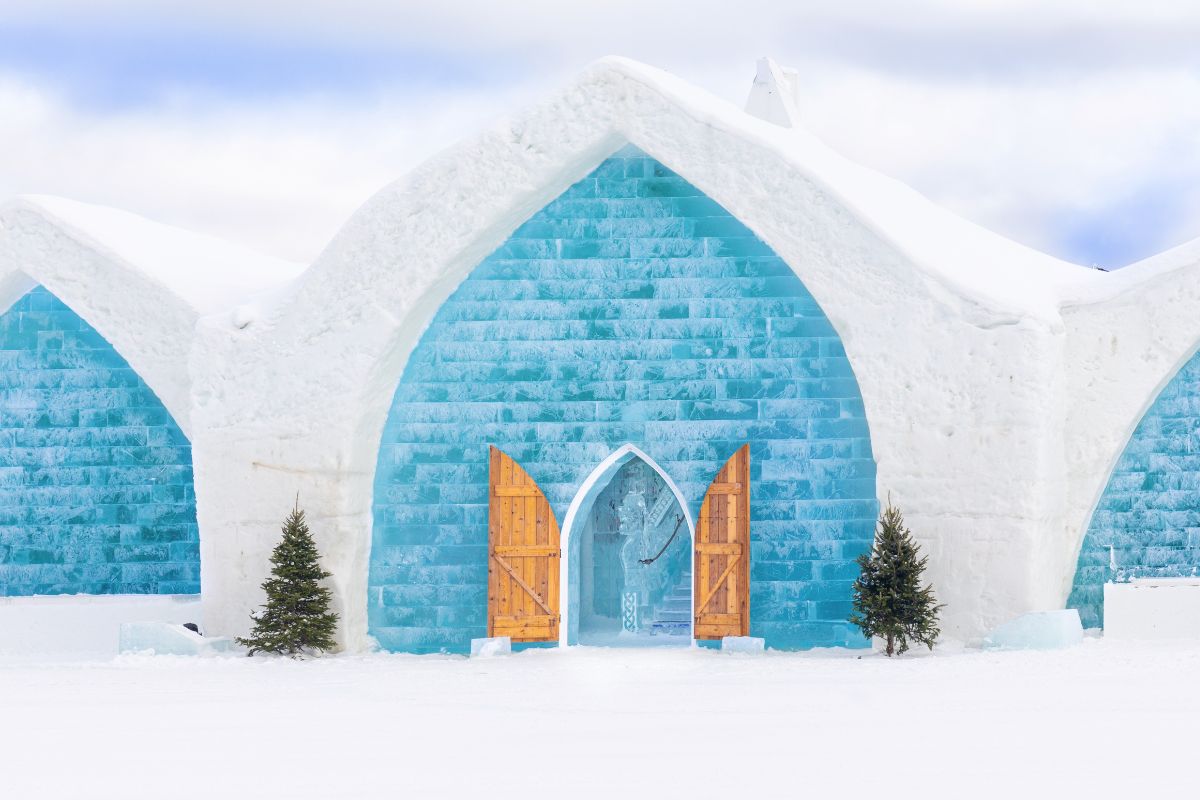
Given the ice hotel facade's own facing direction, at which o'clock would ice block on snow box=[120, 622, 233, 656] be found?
The ice block on snow is roughly at 3 o'clock from the ice hotel facade.

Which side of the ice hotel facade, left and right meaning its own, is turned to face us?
front

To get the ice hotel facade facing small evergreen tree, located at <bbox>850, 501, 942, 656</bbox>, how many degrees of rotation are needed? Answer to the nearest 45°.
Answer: approximately 45° to its left

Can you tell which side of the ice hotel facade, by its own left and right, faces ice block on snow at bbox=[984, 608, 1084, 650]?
left
